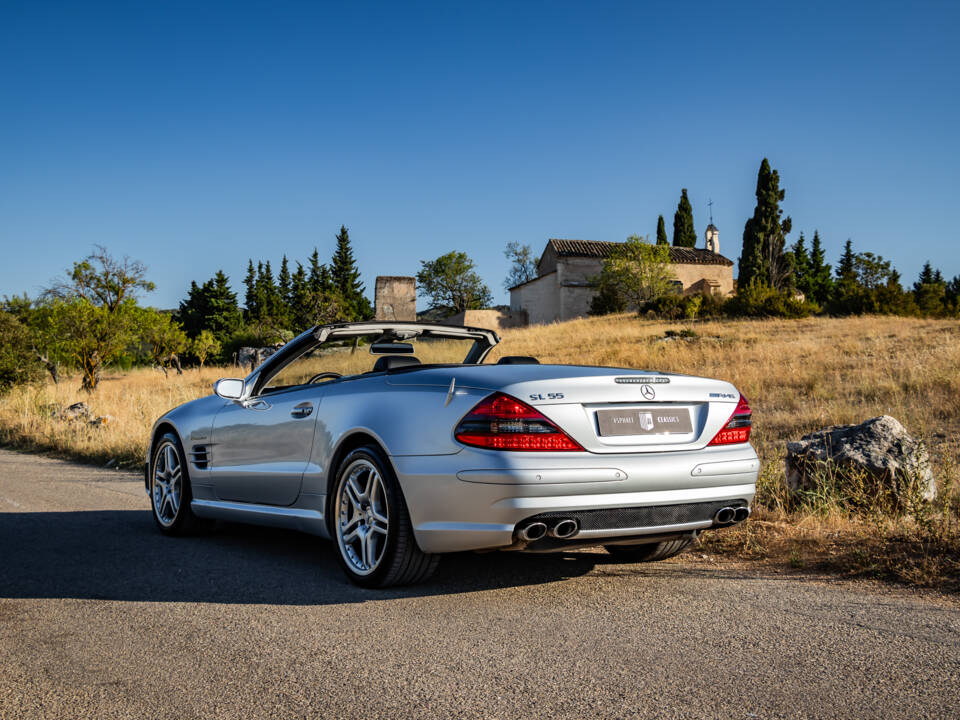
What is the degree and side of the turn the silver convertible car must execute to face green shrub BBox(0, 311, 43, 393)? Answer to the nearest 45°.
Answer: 0° — it already faces it

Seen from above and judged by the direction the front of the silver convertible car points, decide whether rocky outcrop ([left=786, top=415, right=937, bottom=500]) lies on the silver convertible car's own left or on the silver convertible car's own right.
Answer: on the silver convertible car's own right

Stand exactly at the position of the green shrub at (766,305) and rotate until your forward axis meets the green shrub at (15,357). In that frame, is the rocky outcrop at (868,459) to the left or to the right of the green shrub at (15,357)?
left

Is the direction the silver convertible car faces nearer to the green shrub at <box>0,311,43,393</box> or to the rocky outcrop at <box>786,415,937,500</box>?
the green shrub

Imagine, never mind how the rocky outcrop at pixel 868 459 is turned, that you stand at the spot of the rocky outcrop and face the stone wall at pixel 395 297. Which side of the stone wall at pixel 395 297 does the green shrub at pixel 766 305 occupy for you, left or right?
right

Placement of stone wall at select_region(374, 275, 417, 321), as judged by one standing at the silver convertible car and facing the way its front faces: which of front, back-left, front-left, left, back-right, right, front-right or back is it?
front-right

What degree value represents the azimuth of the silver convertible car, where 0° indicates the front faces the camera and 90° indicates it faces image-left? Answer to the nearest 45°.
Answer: approximately 135°
